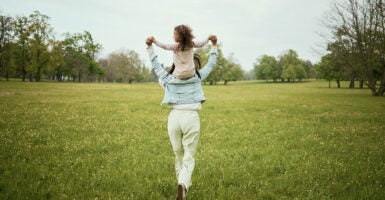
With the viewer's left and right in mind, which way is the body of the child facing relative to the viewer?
facing away from the viewer

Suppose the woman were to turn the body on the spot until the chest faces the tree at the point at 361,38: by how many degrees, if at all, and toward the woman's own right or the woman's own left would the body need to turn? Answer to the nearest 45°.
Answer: approximately 45° to the woman's own right

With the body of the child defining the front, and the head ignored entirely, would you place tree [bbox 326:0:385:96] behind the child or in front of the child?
in front

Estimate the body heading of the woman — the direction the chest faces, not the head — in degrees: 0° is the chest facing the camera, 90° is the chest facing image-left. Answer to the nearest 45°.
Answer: approximately 180°
